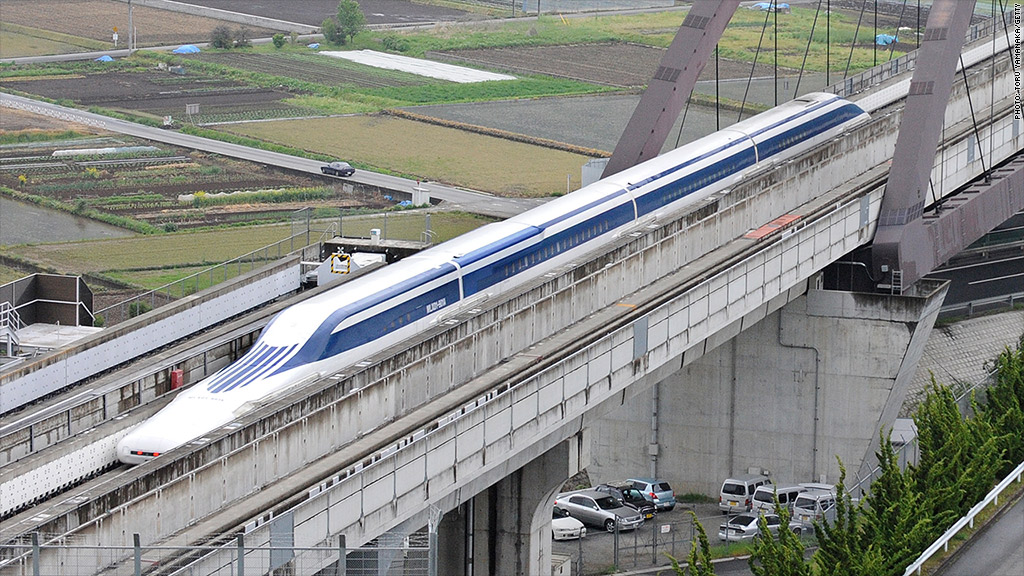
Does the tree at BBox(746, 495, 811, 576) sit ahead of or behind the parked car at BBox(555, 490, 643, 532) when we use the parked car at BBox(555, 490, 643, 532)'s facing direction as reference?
ahead

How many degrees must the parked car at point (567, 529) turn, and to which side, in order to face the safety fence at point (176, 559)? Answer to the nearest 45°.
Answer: approximately 45° to its right

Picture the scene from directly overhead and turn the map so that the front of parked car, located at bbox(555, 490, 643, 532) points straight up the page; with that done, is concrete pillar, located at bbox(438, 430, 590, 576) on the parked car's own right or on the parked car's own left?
on the parked car's own right

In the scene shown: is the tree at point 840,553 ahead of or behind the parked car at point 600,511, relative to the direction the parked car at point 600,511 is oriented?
ahead

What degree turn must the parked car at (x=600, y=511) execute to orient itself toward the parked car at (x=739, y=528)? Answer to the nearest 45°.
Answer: approximately 45° to its left

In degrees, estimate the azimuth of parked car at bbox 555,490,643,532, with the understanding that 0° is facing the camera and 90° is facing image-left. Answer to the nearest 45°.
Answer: approximately 315°

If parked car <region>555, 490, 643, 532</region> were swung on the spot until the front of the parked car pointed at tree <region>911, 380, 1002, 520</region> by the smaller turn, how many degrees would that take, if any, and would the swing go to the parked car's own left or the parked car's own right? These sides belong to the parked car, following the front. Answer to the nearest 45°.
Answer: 0° — it already faces it
